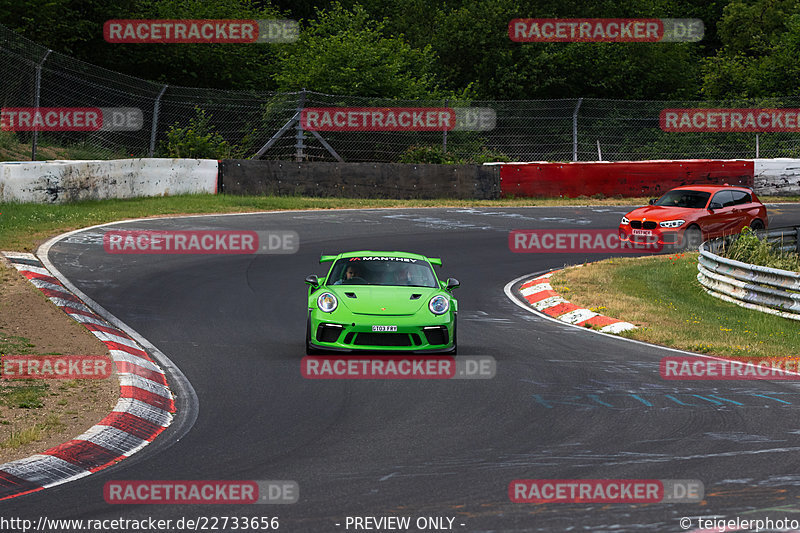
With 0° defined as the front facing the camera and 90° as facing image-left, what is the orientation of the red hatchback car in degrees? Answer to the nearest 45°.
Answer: approximately 45°

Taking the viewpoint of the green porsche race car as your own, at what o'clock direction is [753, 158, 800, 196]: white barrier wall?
The white barrier wall is roughly at 7 o'clock from the green porsche race car.

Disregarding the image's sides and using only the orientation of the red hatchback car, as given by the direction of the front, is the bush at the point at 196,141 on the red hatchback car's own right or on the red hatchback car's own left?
on the red hatchback car's own right

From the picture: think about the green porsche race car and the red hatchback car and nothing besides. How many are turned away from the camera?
0

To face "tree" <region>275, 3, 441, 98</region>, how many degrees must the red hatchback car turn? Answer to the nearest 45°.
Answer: approximately 90° to its right

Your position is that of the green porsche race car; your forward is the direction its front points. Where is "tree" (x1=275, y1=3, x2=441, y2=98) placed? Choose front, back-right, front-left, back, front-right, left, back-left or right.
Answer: back

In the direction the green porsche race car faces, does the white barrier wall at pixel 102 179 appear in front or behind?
behind

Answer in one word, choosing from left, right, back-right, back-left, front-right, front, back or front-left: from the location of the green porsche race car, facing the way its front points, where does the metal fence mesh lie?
back

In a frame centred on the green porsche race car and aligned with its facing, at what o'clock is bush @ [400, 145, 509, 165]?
The bush is roughly at 6 o'clock from the green porsche race car.

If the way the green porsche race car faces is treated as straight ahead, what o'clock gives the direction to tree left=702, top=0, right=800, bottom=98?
The tree is roughly at 7 o'clock from the green porsche race car.

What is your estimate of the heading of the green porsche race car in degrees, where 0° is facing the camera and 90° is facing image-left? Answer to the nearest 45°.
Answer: approximately 0°
